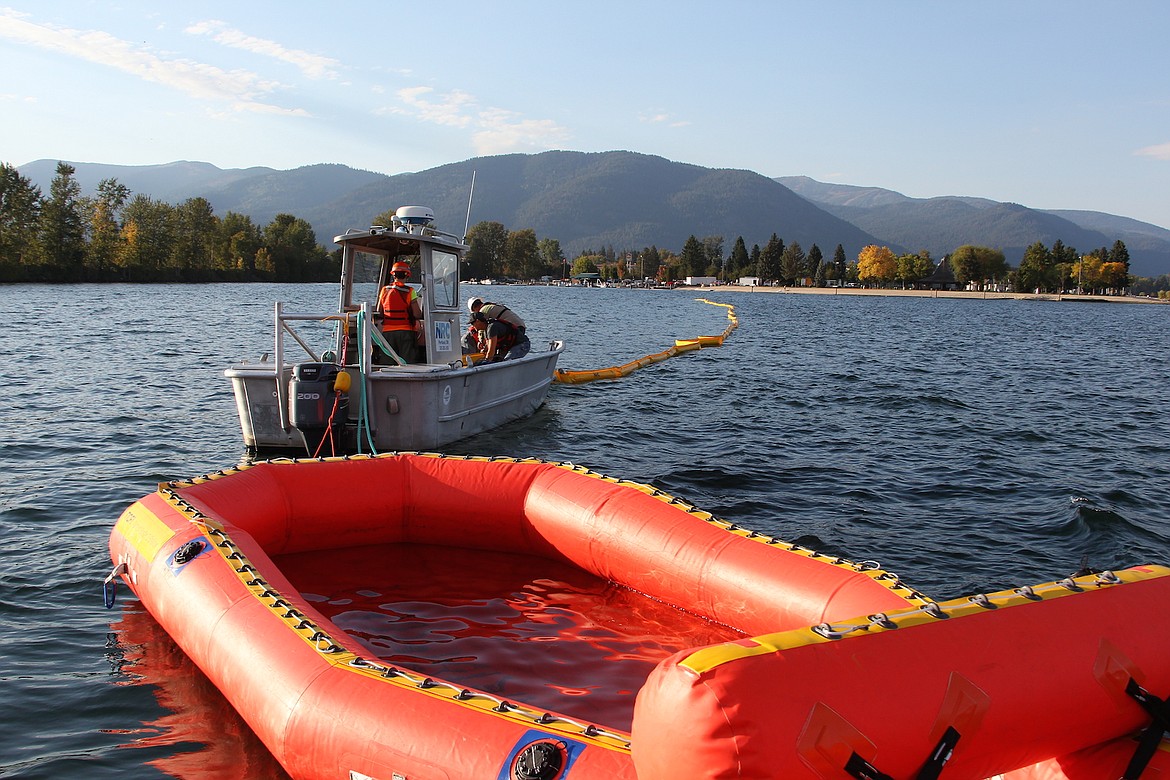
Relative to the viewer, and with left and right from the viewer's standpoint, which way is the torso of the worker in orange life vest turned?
facing away from the viewer and to the right of the viewer

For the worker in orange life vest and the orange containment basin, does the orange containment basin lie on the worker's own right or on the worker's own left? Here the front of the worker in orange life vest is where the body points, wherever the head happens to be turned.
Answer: on the worker's own right

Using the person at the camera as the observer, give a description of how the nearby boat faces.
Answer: facing away from the viewer and to the right of the viewer

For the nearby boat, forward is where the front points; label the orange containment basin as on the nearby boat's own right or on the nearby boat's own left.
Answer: on the nearby boat's own right
